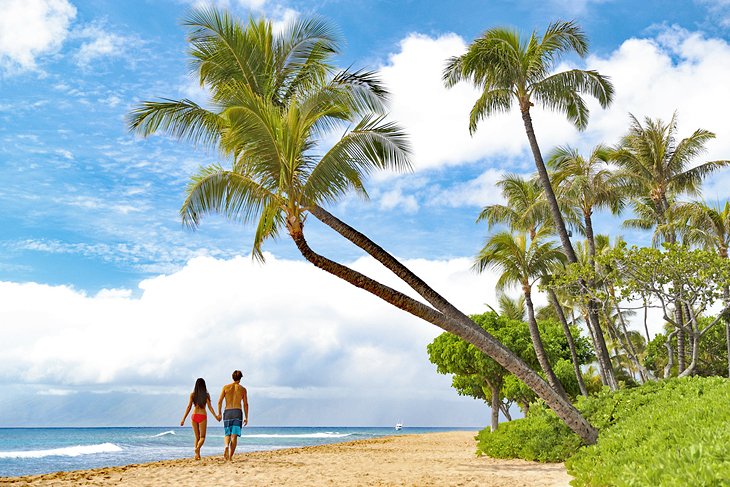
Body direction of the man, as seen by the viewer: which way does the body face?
away from the camera

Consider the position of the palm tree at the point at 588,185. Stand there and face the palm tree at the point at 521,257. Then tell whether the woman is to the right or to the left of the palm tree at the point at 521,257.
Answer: left

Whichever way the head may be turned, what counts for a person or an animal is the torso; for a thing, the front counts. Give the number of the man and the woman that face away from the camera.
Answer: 2

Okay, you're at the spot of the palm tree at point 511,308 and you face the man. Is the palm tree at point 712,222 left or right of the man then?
left

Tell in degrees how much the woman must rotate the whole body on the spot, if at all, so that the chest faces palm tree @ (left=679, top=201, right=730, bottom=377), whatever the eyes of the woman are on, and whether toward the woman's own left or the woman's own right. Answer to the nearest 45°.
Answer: approximately 90° to the woman's own right

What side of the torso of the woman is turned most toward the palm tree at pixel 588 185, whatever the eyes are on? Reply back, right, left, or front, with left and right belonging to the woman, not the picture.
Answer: right

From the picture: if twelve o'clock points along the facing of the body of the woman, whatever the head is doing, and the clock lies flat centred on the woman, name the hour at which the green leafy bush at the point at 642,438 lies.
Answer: The green leafy bush is roughly at 4 o'clock from the woman.

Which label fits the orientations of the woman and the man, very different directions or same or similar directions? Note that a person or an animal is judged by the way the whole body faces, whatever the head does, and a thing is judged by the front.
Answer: same or similar directions

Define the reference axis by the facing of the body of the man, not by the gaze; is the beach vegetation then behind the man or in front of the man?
in front

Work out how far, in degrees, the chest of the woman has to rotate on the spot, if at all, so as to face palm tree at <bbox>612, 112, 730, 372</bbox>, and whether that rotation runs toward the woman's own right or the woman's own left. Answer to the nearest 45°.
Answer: approximately 90° to the woman's own right

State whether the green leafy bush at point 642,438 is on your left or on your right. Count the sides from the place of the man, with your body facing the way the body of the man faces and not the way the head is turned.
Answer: on your right

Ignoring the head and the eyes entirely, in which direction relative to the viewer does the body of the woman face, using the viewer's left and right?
facing away from the viewer

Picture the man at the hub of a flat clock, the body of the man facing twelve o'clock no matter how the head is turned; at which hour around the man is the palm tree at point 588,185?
The palm tree is roughly at 2 o'clock from the man.
